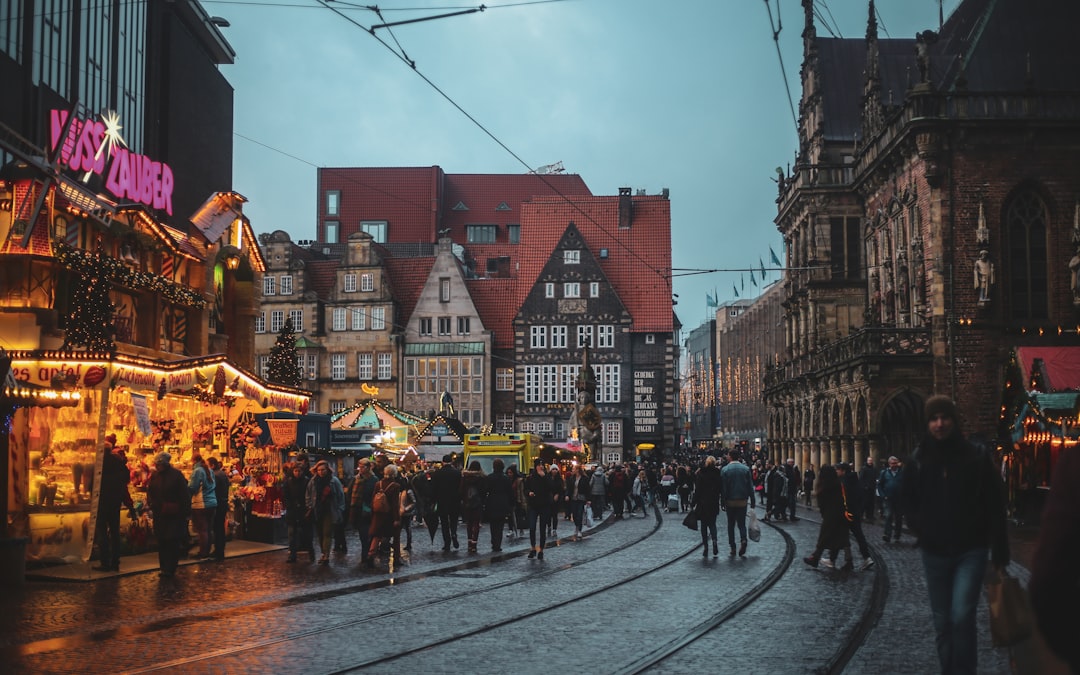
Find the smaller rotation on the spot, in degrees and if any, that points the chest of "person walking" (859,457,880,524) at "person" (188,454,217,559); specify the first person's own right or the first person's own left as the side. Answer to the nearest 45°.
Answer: approximately 45° to the first person's own right

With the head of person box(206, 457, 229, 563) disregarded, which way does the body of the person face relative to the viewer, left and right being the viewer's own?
facing to the left of the viewer

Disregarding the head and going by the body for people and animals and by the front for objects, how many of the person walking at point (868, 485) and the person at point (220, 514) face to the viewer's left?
1

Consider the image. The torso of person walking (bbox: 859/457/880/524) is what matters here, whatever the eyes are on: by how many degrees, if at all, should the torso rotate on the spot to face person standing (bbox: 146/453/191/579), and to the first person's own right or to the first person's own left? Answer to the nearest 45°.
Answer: approximately 45° to the first person's own right

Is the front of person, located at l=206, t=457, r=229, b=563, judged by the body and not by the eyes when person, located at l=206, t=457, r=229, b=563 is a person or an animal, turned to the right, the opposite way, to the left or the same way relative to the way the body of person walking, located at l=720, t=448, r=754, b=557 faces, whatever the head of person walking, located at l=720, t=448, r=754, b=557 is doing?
to the left

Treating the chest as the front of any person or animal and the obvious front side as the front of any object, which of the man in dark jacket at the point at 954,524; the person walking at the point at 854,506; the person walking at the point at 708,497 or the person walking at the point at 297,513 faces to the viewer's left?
the person walking at the point at 854,506

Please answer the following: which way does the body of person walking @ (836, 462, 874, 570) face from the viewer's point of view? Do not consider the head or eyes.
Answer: to the viewer's left

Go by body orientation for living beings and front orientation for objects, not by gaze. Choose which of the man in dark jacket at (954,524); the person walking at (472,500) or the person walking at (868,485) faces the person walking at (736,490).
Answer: the person walking at (868,485)

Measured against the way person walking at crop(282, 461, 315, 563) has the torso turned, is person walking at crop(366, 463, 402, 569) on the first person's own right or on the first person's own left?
on the first person's own left

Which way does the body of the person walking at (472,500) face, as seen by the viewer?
away from the camera

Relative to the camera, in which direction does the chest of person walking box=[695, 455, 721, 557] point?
away from the camera
